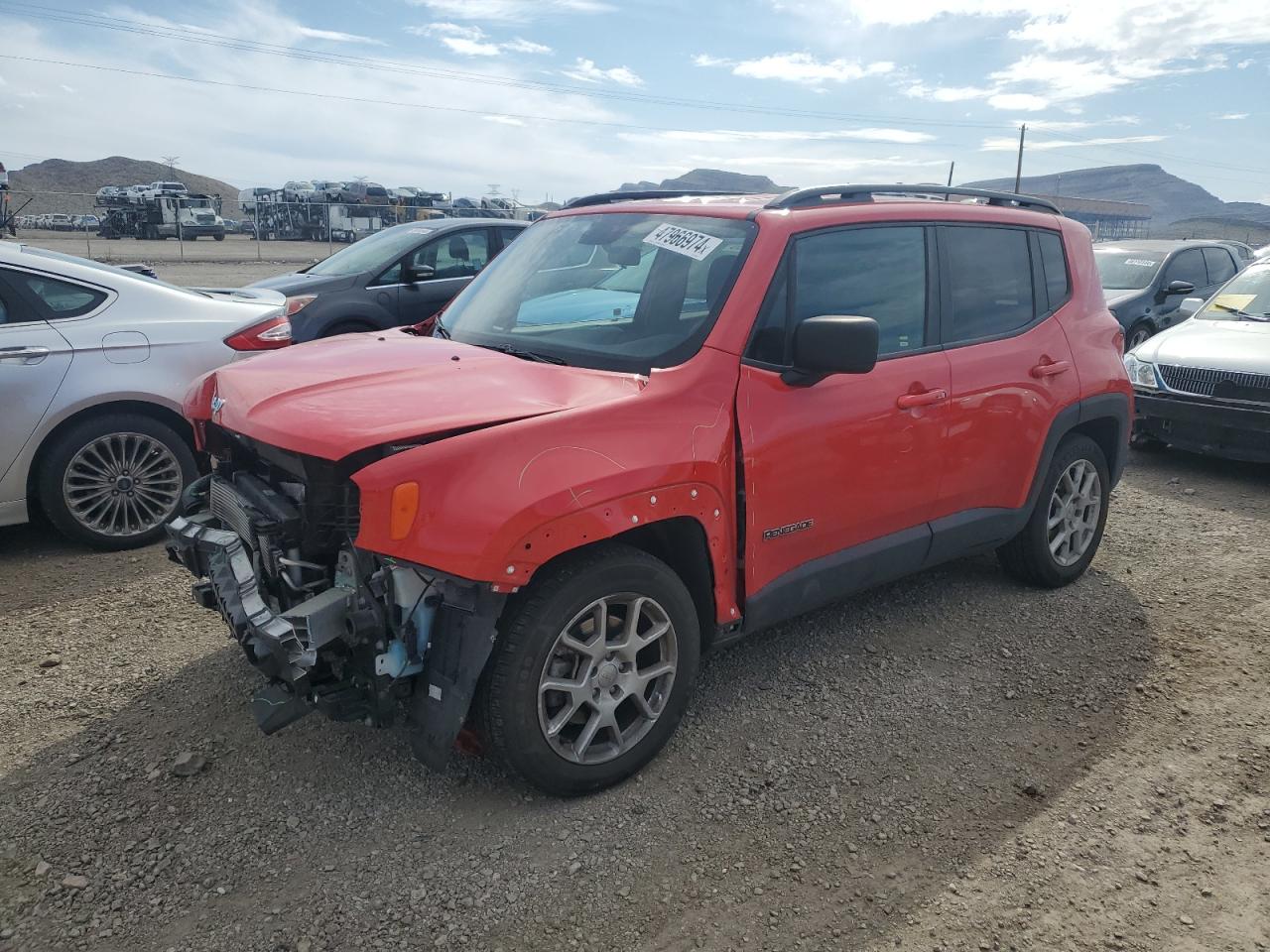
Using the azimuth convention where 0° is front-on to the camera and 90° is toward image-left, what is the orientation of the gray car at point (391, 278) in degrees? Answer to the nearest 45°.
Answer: approximately 45°

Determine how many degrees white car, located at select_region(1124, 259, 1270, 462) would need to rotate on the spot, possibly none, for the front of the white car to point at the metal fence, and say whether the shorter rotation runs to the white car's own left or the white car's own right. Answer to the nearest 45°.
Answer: approximately 90° to the white car's own right

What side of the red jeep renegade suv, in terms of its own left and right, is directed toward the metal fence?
right

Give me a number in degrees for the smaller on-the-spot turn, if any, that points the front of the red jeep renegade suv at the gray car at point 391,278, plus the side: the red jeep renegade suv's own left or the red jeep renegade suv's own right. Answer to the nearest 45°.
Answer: approximately 135° to the red jeep renegade suv's own right

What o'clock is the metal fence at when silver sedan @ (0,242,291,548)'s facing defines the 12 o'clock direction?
The metal fence is roughly at 3 o'clock from the silver sedan.

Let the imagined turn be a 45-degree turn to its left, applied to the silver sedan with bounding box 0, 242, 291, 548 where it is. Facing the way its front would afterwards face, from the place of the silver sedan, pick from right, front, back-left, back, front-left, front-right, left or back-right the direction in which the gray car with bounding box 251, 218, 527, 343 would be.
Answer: back

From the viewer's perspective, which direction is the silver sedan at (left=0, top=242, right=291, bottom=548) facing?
to the viewer's left

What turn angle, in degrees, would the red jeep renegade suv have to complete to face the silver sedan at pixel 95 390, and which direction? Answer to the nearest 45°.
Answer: approximately 90° to its right

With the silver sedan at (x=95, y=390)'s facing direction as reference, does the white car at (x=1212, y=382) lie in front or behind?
behind
